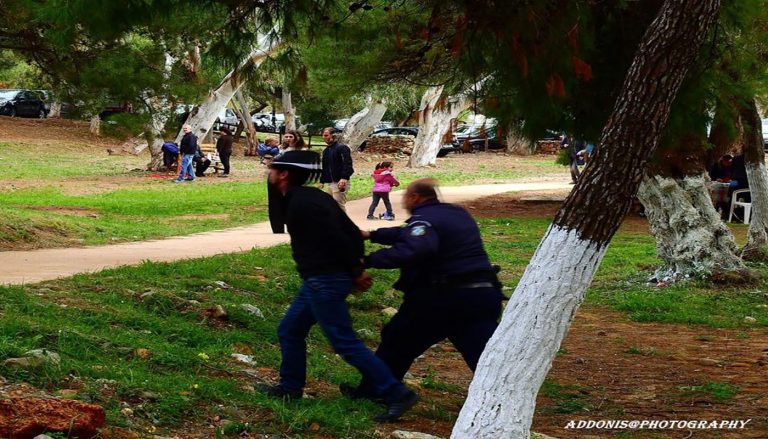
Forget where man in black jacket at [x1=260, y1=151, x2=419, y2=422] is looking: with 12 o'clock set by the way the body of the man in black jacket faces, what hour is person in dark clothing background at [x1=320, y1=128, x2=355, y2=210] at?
The person in dark clothing background is roughly at 3 o'clock from the man in black jacket.

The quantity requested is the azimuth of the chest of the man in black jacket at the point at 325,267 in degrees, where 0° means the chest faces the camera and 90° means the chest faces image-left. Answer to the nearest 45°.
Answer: approximately 90°

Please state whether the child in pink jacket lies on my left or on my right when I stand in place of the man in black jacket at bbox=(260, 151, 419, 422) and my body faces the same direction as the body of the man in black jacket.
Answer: on my right

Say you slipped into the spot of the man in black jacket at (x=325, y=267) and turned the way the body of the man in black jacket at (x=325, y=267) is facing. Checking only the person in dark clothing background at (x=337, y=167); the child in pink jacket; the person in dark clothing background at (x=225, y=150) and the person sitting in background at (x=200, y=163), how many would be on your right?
4

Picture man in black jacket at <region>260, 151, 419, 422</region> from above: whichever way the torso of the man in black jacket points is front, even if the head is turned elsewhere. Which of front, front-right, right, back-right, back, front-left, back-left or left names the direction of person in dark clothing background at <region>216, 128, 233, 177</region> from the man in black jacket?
right

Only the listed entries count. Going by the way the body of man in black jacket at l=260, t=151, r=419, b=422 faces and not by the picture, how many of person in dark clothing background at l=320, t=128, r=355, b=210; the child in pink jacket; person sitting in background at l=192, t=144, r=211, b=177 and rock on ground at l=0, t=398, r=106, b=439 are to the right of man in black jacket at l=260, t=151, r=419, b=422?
3

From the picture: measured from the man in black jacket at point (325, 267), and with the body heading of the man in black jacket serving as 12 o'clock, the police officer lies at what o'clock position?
The police officer is roughly at 6 o'clock from the man in black jacket.

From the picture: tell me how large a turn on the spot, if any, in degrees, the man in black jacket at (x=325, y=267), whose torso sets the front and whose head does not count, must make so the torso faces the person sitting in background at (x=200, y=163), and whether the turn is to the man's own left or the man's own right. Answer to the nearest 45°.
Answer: approximately 90° to the man's own right

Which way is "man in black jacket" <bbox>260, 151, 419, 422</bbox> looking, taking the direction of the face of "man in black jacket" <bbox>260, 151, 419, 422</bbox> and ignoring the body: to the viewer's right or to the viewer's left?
to the viewer's left

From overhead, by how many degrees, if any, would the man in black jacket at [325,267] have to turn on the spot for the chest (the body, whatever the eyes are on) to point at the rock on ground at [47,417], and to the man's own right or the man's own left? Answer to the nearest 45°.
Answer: approximately 45° to the man's own left
